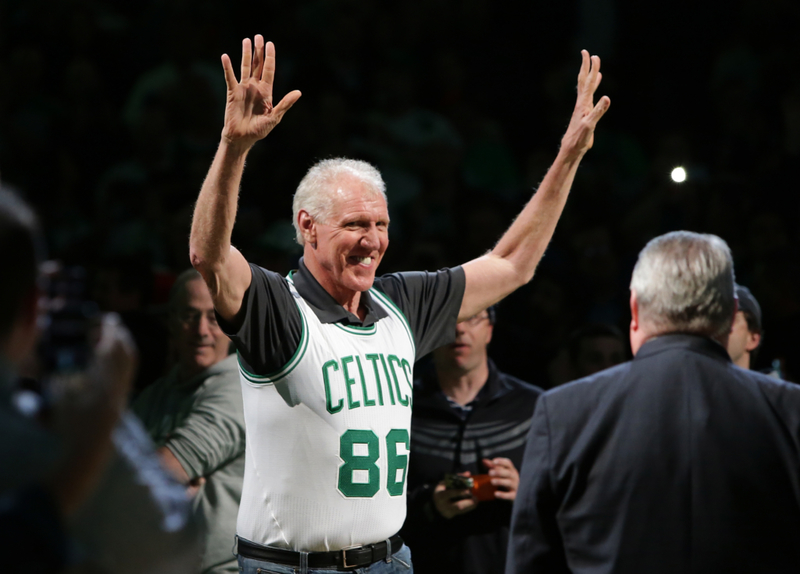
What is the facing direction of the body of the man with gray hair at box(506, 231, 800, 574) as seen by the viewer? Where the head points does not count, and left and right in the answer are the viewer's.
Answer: facing away from the viewer

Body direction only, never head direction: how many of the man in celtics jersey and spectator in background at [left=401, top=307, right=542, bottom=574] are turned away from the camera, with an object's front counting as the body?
0

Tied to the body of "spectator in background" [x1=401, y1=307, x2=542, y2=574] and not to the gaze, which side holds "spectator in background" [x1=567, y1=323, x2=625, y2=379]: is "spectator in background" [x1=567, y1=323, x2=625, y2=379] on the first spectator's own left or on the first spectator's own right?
on the first spectator's own left

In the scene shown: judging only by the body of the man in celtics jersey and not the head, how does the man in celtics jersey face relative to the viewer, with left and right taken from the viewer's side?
facing the viewer and to the right of the viewer

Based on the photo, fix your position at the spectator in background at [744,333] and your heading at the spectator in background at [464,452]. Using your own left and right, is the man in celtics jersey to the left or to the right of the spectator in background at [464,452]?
left

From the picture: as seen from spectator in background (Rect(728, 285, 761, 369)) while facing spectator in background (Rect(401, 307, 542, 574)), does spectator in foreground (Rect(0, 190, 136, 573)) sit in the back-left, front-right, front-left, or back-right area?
front-left

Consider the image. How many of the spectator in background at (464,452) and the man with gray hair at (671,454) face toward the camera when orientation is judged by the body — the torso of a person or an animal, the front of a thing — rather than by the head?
1

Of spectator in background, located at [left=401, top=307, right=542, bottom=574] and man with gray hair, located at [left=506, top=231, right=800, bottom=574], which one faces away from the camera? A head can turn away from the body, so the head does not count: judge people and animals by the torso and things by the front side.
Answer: the man with gray hair

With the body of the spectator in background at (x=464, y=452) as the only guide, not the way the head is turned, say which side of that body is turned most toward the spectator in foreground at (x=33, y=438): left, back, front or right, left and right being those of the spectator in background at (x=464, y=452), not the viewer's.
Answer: front

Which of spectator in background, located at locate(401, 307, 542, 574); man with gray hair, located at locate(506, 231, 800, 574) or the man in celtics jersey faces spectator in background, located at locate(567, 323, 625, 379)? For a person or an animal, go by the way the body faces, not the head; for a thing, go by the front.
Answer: the man with gray hair

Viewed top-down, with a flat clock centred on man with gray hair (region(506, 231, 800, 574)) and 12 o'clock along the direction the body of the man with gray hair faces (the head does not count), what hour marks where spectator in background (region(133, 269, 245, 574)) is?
The spectator in background is roughly at 10 o'clock from the man with gray hair.

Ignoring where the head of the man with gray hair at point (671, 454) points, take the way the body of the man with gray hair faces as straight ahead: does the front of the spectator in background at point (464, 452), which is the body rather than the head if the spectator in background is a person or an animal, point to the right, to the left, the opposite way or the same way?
the opposite way

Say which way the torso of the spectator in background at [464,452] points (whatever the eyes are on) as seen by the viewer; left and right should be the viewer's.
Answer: facing the viewer

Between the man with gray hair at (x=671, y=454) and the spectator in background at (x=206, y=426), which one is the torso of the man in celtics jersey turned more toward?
the man with gray hair

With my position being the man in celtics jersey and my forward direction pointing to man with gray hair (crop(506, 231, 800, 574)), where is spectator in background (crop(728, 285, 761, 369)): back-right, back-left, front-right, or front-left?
front-left

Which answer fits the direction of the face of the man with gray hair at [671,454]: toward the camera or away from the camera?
away from the camera

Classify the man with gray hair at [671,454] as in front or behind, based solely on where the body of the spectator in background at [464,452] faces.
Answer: in front
